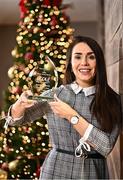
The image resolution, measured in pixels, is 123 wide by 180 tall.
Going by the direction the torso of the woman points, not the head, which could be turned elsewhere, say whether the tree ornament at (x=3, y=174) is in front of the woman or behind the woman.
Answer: behind

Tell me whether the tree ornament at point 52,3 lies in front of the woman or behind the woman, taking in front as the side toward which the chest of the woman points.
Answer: behind

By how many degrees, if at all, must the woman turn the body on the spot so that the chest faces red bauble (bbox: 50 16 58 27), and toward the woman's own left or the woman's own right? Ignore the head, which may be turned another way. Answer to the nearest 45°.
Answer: approximately 180°

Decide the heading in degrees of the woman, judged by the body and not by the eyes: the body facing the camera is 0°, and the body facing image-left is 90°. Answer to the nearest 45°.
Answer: approximately 0°

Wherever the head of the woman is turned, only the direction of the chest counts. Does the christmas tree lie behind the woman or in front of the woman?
behind

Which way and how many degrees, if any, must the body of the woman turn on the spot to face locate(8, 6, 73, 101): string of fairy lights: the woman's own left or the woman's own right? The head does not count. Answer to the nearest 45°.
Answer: approximately 180°
